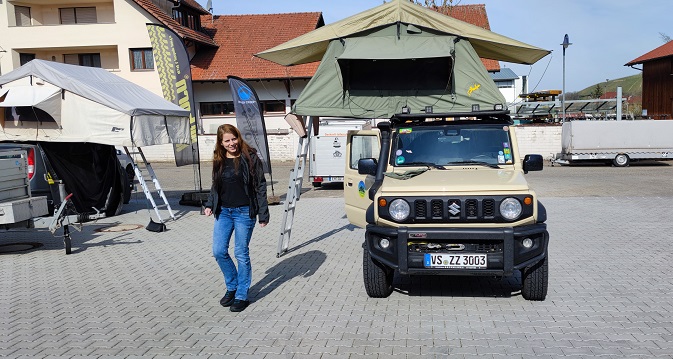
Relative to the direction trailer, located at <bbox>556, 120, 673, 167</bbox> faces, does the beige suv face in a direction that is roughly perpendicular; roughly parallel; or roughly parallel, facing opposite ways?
roughly perpendicular

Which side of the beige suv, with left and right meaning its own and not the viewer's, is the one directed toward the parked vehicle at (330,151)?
back

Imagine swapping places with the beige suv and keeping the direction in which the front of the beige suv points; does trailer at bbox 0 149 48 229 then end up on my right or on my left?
on my right

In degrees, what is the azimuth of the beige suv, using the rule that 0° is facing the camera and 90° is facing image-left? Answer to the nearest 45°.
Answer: approximately 0°

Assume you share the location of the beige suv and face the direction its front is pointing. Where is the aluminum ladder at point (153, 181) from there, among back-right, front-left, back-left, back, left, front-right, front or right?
back-right

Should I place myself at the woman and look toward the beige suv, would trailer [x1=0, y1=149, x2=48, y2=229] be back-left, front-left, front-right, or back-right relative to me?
back-left
